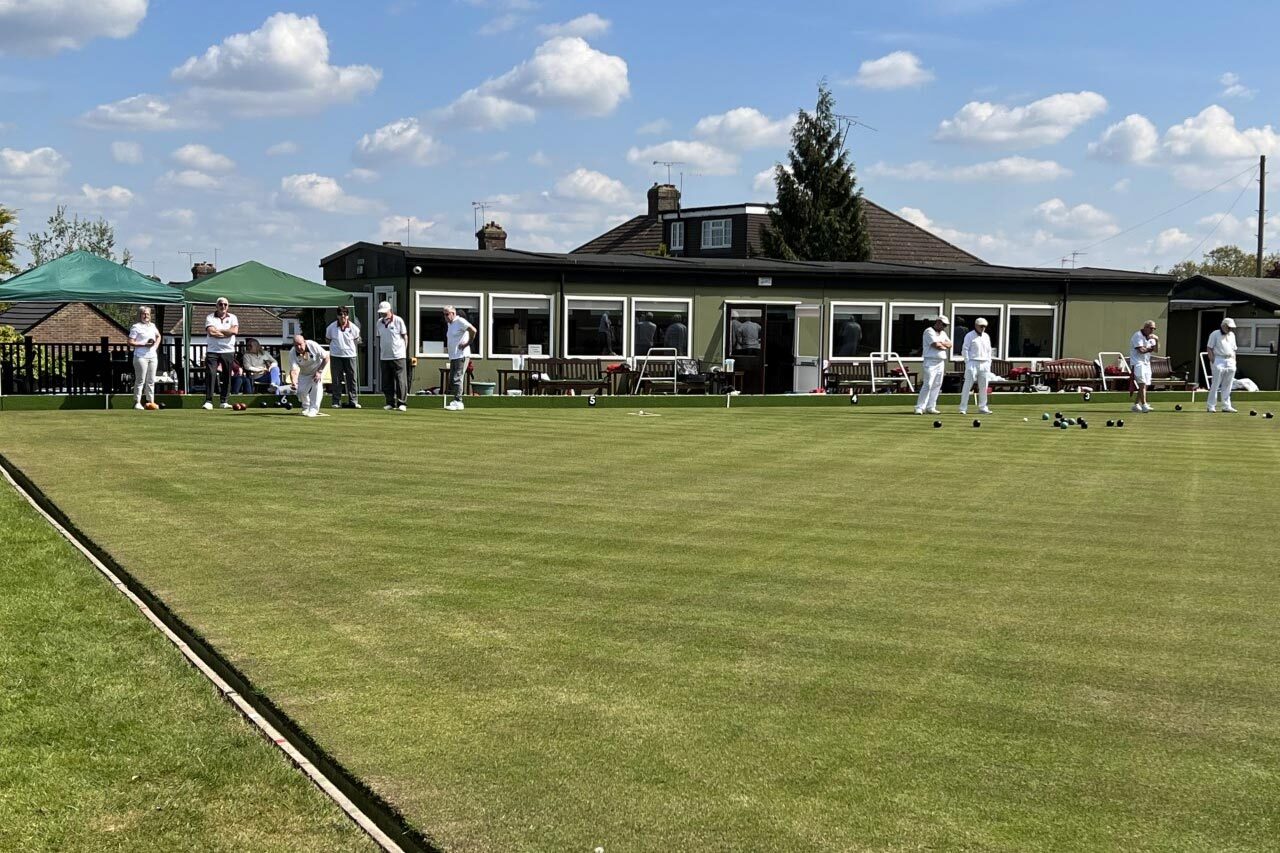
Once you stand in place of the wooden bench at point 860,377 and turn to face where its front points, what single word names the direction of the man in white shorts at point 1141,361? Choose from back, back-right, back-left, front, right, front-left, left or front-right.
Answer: front-left

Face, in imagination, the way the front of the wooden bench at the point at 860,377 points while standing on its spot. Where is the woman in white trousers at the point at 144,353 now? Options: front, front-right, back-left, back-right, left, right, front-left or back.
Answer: front-right

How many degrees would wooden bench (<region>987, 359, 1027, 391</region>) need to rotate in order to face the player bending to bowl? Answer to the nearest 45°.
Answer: approximately 45° to its right

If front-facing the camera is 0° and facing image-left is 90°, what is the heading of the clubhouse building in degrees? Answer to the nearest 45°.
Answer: approximately 0°

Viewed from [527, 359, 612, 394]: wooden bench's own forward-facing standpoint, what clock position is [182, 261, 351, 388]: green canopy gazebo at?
The green canopy gazebo is roughly at 2 o'clock from the wooden bench.

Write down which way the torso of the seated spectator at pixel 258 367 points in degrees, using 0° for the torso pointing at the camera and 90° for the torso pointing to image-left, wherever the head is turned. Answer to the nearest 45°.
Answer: approximately 315°
